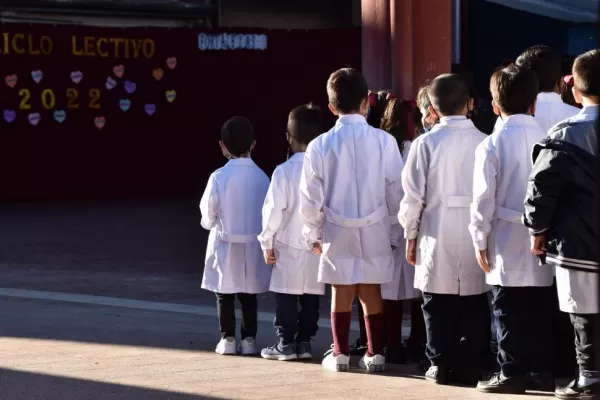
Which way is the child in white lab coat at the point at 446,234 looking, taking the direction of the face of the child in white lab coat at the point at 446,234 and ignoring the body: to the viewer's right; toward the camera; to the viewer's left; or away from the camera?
away from the camera

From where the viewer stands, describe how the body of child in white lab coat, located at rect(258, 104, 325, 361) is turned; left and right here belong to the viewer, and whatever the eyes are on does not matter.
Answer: facing away from the viewer and to the left of the viewer

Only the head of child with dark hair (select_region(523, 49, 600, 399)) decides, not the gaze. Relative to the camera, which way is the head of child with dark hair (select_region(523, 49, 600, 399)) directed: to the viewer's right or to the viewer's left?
to the viewer's left

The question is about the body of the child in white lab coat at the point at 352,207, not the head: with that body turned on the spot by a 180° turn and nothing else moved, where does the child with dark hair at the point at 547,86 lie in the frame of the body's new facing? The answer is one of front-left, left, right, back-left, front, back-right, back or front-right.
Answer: left

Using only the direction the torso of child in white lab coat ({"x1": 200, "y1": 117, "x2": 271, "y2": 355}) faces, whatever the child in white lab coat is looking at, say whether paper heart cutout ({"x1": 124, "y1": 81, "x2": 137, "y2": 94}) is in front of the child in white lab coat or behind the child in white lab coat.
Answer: in front

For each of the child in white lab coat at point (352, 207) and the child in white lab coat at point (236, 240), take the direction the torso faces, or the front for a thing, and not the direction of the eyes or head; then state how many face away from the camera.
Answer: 2

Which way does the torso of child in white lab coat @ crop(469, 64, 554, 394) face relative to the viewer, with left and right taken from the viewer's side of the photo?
facing away from the viewer and to the left of the viewer

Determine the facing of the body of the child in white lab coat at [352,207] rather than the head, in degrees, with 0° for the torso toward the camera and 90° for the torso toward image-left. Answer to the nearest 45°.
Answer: approximately 180°

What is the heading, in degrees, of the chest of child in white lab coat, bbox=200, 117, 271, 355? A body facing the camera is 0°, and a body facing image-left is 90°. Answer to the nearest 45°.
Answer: approximately 180°

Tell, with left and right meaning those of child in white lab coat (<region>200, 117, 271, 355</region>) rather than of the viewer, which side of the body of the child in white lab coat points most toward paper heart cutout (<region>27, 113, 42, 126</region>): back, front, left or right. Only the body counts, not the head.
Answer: front

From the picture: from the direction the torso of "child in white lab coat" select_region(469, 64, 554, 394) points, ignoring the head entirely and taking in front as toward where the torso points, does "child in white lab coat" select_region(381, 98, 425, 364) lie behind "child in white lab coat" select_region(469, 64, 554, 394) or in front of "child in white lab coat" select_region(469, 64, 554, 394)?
in front

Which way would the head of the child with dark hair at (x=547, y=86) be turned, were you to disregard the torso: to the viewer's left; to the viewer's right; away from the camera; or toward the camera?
away from the camera
